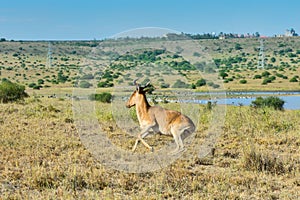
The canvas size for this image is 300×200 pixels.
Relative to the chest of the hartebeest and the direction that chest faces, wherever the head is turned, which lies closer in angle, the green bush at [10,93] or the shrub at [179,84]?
the green bush

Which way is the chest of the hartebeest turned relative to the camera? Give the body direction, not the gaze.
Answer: to the viewer's left

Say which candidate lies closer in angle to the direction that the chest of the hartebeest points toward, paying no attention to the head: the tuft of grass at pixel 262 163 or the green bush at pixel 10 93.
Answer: the green bush

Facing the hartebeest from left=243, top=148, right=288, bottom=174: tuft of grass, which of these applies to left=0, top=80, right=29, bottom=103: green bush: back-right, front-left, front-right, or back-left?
front-right

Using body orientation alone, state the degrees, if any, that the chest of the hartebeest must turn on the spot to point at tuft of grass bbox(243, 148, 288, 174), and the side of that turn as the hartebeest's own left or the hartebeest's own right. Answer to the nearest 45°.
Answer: approximately 135° to the hartebeest's own left

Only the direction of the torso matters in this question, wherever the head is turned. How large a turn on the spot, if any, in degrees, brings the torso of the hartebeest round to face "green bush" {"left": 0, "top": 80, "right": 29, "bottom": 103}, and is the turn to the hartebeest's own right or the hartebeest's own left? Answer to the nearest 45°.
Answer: approximately 45° to the hartebeest's own right

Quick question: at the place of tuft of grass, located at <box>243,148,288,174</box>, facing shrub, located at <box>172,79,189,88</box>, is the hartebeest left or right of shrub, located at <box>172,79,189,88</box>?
left

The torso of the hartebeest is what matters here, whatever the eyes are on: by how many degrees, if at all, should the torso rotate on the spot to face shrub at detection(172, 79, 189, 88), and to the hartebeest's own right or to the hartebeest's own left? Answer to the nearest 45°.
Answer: approximately 90° to the hartebeest's own right
